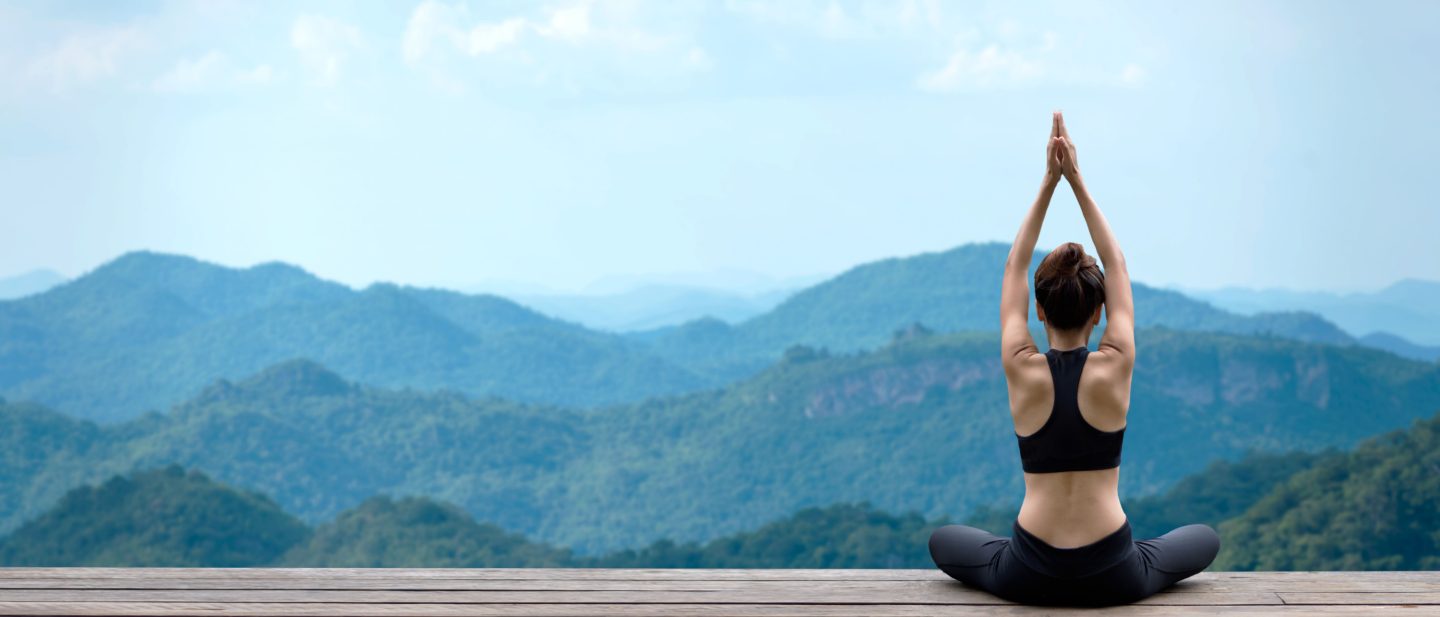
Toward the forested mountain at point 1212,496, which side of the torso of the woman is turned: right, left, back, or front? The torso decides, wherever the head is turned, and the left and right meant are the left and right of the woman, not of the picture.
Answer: front

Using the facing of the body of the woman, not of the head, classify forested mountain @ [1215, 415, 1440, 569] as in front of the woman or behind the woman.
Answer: in front

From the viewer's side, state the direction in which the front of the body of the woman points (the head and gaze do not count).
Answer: away from the camera

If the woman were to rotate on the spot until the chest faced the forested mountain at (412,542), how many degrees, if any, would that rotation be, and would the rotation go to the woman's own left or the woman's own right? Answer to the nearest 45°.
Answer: approximately 45° to the woman's own left

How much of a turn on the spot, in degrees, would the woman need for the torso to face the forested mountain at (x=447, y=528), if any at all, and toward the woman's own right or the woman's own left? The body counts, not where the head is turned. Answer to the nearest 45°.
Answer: approximately 45° to the woman's own left

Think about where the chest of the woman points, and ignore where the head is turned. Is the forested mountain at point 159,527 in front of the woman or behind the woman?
in front

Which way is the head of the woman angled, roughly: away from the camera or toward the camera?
away from the camera

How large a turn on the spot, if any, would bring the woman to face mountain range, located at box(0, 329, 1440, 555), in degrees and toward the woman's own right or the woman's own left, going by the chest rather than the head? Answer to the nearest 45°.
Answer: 0° — they already face it
